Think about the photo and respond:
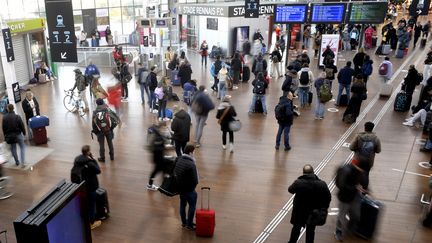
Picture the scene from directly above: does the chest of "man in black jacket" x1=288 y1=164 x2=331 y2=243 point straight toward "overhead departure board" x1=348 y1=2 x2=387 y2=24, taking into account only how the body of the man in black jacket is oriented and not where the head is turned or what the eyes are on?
yes

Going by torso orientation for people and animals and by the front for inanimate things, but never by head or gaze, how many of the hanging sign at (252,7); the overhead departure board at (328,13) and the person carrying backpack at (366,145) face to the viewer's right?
0

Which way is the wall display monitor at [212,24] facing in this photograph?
toward the camera

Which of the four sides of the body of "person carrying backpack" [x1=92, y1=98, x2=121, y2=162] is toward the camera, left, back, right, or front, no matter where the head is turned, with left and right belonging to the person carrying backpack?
back

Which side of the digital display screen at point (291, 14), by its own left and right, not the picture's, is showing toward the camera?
front

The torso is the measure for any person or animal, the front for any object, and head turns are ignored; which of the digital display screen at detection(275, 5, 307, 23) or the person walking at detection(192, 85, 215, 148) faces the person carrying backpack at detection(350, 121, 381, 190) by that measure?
the digital display screen

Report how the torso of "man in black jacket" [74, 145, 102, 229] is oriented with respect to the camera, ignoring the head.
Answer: to the viewer's right

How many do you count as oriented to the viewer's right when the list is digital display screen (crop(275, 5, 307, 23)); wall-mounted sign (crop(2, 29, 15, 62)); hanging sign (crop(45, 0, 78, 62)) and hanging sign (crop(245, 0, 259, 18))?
0

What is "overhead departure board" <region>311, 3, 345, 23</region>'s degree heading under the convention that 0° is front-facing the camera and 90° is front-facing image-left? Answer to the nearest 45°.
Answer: approximately 0°
